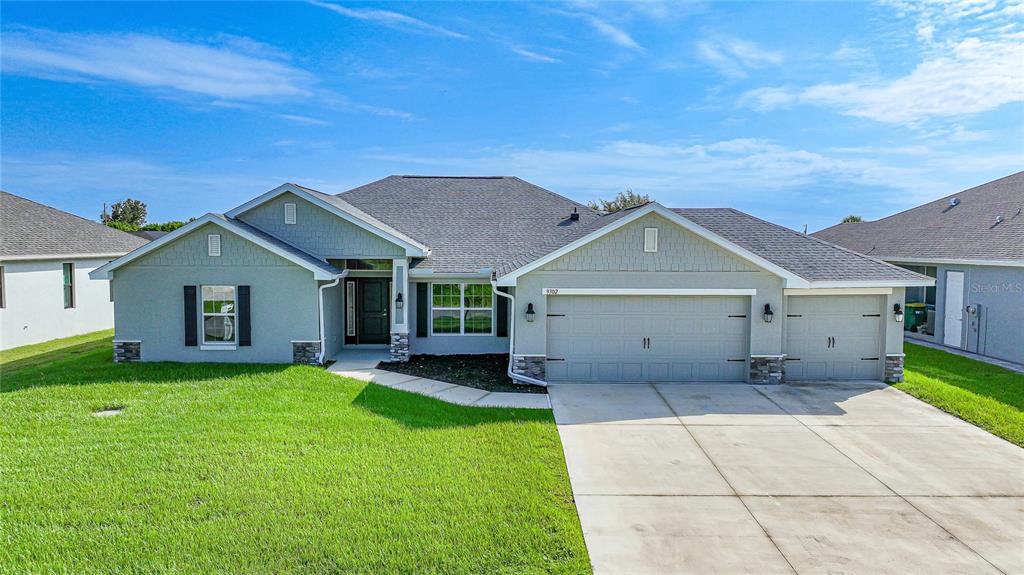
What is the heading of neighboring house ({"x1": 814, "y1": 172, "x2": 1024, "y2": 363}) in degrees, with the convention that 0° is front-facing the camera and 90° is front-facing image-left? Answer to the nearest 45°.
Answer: approximately 315°

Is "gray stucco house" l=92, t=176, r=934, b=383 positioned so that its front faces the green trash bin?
no

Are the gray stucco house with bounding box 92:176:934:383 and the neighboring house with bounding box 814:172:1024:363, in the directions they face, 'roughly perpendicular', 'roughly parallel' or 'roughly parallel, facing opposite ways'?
roughly parallel

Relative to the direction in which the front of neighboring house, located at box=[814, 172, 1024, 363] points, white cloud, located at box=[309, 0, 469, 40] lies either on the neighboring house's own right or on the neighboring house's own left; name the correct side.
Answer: on the neighboring house's own right

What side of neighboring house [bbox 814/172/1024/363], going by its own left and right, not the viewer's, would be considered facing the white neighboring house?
right

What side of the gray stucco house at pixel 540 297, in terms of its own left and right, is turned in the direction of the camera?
front

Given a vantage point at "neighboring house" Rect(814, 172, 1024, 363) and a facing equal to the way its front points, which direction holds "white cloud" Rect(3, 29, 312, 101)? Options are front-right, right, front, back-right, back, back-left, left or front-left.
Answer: right

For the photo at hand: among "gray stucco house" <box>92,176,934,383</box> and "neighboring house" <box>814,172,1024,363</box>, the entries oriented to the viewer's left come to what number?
0

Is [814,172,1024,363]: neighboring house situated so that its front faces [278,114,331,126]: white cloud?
no

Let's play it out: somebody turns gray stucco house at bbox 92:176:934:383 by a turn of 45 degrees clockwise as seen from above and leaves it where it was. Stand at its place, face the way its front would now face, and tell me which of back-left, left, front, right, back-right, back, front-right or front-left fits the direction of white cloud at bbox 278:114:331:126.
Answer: right

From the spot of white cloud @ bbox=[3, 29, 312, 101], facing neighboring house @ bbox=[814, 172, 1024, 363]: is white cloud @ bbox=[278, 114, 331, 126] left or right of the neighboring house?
left

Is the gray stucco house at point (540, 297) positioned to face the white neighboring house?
no

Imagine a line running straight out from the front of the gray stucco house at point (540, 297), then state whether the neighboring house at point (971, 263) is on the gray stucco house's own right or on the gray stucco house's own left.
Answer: on the gray stucco house's own left
